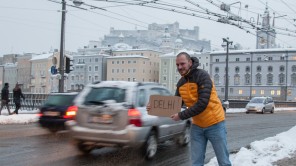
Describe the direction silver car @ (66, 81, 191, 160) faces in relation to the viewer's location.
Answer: facing away from the viewer and to the right of the viewer

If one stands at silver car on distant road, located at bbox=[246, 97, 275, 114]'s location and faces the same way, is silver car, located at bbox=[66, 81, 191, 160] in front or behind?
in front

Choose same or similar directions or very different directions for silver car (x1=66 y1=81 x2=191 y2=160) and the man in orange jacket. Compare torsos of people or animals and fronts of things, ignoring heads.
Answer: very different directions

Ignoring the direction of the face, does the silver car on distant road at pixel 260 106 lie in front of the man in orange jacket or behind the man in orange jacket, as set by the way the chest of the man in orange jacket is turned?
behind

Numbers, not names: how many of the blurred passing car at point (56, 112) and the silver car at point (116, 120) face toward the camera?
0

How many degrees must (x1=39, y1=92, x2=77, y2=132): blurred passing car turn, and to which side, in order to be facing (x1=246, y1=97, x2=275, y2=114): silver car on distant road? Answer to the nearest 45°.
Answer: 0° — it already faces it

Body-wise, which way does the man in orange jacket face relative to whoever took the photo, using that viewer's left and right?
facing the viewer and to the left of the viewer

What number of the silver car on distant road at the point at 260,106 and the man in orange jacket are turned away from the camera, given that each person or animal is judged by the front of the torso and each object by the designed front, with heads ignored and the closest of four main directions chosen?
0

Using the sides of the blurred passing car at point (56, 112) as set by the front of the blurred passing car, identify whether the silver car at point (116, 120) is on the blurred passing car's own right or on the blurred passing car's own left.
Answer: on the blurred passing car's own right

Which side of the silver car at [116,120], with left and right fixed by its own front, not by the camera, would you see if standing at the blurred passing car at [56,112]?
left

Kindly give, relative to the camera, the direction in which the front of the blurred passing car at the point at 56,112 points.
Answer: facing away from the viewer and to the right of the viewer

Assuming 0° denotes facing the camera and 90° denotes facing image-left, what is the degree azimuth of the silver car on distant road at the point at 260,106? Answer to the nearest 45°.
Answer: approximately 45°
